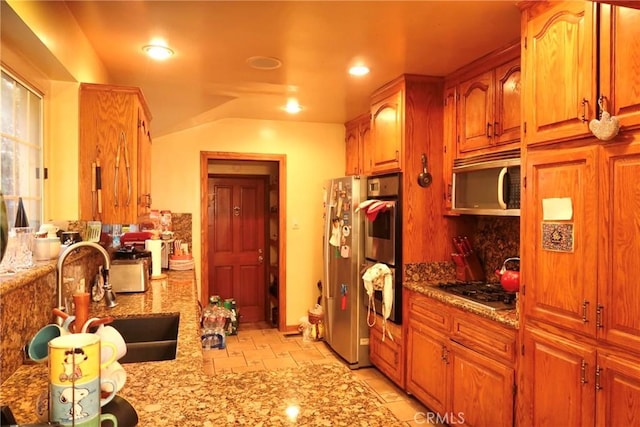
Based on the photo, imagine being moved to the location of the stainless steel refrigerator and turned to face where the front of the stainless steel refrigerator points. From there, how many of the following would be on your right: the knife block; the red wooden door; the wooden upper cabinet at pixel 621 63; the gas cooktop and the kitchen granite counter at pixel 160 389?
1

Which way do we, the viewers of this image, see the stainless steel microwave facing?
facing the viewer and to the left of the viewer

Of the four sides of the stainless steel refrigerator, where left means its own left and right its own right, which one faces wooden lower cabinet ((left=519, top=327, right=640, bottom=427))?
left

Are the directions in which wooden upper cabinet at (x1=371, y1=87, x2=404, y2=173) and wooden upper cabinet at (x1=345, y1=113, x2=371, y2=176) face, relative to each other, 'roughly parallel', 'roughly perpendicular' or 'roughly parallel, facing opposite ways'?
roughly parallel

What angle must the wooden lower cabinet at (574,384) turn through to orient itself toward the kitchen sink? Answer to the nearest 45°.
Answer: approximately 45° to its right

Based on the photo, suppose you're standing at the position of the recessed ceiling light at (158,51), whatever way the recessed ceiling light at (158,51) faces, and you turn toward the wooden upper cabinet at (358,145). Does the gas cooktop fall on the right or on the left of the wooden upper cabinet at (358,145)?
right

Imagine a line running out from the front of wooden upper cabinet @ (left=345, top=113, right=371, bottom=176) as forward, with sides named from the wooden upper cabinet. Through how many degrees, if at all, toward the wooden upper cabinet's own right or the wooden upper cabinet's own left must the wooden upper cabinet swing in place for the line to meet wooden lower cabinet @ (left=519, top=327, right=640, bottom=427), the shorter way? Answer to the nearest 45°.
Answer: approximately 45° to the wooden upper cabinet's own left

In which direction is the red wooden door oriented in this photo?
toward the camera

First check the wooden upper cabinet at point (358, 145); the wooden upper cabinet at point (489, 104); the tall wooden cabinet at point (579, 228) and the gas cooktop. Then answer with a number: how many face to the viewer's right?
0

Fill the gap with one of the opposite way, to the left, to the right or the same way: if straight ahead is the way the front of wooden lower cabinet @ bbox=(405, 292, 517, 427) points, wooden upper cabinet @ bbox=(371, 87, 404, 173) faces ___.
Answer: the same way

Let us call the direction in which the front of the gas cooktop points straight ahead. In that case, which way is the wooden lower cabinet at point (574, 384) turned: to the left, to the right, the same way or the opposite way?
the same way

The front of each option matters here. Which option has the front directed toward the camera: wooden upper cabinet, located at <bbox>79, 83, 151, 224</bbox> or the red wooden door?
the red wooden door

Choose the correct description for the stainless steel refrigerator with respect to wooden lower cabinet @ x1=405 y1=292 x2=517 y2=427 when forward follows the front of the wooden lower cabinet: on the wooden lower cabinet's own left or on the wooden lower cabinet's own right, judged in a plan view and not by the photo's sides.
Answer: on the wooden lower cabinet's own right

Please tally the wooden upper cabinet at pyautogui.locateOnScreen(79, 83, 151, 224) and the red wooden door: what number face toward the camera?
1

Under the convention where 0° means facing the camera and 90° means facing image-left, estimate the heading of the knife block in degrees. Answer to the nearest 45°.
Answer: approximately 45°

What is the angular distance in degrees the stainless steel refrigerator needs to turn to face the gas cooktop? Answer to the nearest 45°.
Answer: approximately 90° to its left

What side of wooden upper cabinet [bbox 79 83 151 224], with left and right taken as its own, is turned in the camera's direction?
right

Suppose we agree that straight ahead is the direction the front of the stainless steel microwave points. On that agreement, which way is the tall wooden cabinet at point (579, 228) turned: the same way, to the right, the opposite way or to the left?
the same way

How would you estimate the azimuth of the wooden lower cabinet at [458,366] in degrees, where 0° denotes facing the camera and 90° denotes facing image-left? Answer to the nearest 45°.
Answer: approximately 45°
